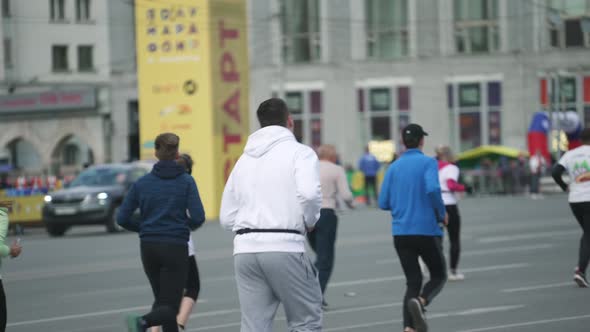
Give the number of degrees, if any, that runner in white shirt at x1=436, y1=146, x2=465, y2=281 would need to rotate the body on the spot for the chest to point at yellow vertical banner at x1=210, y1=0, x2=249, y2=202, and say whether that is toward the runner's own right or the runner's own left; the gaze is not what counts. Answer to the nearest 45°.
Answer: approximately 90° to the runner's own left

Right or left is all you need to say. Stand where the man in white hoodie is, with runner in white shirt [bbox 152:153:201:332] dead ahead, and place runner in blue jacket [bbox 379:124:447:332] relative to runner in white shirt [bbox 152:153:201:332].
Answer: right

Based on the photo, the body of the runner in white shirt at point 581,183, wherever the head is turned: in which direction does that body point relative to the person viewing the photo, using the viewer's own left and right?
facing away from the viewer and to the right of the viewer

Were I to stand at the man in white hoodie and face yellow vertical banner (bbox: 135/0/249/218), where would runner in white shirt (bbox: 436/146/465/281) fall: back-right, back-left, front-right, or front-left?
front-right

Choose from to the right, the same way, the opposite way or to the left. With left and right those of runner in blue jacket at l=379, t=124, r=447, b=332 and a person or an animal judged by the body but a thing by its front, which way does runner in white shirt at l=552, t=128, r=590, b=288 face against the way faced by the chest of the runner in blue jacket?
the same way

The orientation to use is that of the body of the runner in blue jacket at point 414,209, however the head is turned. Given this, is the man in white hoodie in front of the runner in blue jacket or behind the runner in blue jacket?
behind

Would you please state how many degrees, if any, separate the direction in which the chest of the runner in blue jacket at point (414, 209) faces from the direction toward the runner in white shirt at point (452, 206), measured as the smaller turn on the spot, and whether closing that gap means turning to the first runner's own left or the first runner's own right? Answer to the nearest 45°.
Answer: approximately 45° to the first runner's own left

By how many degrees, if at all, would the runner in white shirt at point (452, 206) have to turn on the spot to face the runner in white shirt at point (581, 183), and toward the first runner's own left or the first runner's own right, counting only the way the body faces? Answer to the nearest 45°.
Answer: approximately 45° to the first runner's own right

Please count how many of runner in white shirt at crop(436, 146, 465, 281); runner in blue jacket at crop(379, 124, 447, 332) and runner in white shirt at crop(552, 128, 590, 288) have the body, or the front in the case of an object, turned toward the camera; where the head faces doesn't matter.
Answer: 0

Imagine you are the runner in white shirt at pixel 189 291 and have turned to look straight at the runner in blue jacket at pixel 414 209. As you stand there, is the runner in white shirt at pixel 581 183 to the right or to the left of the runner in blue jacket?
left

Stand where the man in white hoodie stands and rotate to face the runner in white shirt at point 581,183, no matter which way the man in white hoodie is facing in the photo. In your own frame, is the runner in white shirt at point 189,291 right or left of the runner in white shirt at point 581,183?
left

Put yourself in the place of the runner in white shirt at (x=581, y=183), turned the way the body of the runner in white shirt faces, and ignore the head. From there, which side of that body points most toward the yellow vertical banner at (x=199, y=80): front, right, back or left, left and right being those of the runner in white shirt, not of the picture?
left

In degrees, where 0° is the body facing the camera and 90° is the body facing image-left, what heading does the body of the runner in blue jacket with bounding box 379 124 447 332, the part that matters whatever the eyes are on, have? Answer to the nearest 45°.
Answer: approximately 225°
